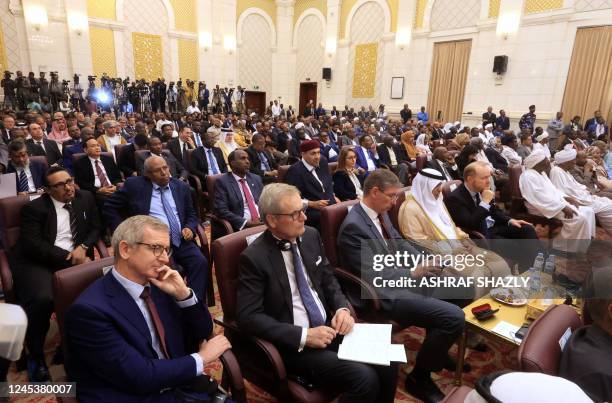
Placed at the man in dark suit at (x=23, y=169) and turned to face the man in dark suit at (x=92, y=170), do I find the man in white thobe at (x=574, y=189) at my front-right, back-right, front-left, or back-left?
front-right

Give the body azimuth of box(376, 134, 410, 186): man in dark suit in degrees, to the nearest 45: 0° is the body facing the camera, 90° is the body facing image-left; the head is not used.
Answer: approximately 315°

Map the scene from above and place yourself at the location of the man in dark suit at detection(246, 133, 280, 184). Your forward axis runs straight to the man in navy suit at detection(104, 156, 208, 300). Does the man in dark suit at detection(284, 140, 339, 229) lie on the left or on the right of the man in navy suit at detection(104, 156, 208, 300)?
left

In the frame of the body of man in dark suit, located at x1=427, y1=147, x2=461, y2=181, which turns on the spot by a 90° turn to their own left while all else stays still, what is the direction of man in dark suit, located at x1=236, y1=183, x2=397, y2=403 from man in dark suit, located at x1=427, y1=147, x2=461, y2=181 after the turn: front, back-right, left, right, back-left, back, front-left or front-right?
back-right

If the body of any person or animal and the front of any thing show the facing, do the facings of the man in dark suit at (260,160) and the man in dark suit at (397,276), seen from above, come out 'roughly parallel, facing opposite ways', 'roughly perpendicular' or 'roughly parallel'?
roughly parallel

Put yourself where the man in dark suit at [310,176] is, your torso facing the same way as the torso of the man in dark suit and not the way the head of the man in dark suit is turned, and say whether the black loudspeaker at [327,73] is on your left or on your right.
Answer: on your left

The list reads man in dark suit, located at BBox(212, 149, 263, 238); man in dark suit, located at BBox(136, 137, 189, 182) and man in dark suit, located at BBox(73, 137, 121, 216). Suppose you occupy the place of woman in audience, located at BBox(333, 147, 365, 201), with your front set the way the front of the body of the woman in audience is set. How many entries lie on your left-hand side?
0

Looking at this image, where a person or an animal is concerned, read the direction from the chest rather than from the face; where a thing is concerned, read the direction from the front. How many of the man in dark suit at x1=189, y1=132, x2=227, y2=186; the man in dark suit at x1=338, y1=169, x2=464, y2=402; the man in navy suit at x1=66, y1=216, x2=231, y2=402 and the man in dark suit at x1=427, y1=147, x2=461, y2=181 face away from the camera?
0

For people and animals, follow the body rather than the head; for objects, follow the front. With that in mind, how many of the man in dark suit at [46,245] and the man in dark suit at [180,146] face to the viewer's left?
0

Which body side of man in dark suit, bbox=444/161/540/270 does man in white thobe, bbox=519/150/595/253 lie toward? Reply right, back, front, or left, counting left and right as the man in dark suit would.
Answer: left

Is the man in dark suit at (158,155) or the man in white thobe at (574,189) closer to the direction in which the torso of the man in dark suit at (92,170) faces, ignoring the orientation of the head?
the man in white thobe

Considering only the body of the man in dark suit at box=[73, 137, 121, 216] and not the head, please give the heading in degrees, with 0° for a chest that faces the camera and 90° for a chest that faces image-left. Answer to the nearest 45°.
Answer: approximately 315°

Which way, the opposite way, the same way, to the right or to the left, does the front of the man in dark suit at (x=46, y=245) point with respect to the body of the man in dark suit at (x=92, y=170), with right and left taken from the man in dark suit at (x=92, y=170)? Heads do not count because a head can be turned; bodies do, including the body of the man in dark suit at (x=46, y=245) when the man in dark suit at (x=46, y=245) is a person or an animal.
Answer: the same way

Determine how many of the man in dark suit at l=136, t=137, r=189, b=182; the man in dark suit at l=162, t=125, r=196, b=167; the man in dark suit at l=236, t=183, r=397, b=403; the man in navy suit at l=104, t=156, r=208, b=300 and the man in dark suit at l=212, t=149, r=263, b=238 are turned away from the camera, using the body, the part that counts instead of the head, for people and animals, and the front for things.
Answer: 0

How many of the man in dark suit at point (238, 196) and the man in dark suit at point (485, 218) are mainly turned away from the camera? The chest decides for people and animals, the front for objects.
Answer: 0

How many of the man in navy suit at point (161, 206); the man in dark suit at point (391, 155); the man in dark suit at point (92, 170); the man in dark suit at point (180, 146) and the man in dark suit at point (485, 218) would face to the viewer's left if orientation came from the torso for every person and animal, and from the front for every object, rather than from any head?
0

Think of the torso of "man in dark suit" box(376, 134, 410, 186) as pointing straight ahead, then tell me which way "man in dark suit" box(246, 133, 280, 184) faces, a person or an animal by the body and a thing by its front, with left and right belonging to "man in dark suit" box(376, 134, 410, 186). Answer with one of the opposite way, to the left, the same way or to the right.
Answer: the same way

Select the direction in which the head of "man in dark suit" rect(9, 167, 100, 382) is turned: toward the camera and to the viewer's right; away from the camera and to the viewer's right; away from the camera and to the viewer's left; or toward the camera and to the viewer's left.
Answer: toward the camera and to the viewer's right
